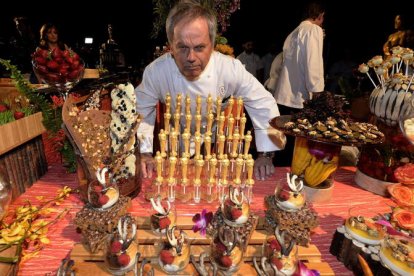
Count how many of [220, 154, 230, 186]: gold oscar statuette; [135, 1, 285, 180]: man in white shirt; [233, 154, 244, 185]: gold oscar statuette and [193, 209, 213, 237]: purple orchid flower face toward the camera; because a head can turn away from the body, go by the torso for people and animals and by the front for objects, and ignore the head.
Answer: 4

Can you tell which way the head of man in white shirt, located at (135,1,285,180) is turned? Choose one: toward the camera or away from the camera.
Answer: toward the camera

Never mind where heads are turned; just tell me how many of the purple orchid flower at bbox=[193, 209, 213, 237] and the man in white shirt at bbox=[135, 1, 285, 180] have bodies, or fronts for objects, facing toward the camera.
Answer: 2

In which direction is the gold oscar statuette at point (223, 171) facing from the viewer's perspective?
toward the camera

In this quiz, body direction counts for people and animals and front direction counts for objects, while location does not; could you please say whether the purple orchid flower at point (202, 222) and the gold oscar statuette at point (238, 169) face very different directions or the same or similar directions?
same or similar directions

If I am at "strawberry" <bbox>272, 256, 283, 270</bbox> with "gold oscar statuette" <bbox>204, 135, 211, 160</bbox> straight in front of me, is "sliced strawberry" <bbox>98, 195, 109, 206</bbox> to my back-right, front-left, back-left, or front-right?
front-left

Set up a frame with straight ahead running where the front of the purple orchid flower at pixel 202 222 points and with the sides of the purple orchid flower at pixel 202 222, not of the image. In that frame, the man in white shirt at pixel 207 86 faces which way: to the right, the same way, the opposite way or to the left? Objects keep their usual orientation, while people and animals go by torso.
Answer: the same way

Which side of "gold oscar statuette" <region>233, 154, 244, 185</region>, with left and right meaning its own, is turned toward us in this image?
front

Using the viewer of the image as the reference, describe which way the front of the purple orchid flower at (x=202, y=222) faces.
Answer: facing the viewer

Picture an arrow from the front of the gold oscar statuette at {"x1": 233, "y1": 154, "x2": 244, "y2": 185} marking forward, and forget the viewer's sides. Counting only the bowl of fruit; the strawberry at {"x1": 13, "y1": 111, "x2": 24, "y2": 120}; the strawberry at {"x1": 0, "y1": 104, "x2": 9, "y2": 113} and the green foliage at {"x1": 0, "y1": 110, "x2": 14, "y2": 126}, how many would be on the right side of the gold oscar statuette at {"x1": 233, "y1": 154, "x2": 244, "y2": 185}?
4

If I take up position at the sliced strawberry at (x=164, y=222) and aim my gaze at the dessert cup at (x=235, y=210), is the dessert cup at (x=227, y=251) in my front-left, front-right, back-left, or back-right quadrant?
front-right
